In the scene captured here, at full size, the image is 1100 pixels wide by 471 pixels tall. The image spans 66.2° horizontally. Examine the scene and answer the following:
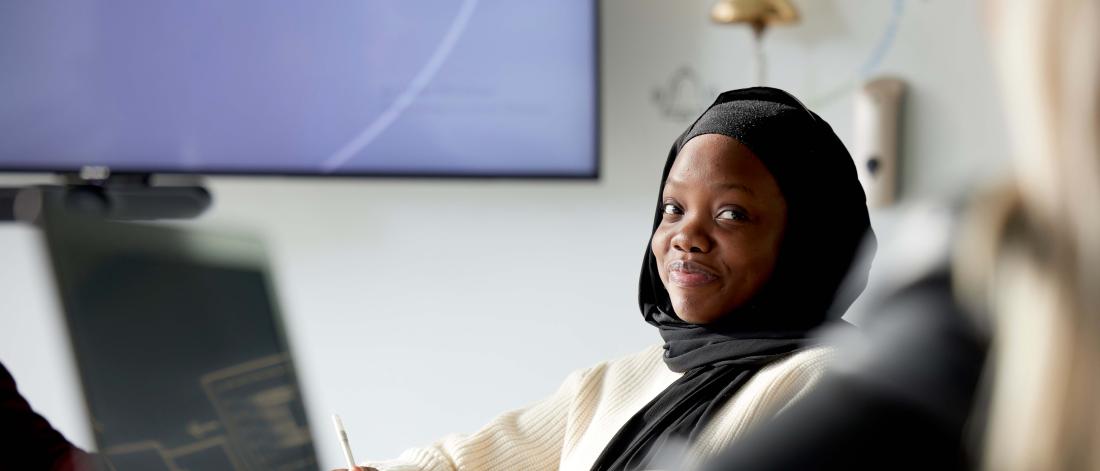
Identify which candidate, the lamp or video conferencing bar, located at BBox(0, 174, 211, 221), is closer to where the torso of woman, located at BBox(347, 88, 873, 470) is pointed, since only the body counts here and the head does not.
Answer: the video conferencing bar

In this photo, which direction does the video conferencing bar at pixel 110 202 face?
toward the camera

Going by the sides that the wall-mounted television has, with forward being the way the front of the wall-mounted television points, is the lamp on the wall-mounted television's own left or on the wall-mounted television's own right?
on the wall-mounted television's own left

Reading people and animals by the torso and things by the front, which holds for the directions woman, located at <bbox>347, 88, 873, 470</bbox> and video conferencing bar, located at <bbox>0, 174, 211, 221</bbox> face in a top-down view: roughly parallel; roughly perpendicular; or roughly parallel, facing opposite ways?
roughly perpendicular

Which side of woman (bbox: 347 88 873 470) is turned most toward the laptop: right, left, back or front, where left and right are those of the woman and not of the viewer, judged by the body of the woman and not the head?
front

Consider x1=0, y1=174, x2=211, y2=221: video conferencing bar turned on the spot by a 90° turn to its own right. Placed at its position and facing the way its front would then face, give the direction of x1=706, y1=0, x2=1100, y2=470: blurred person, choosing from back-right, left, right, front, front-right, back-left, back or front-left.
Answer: back-left
